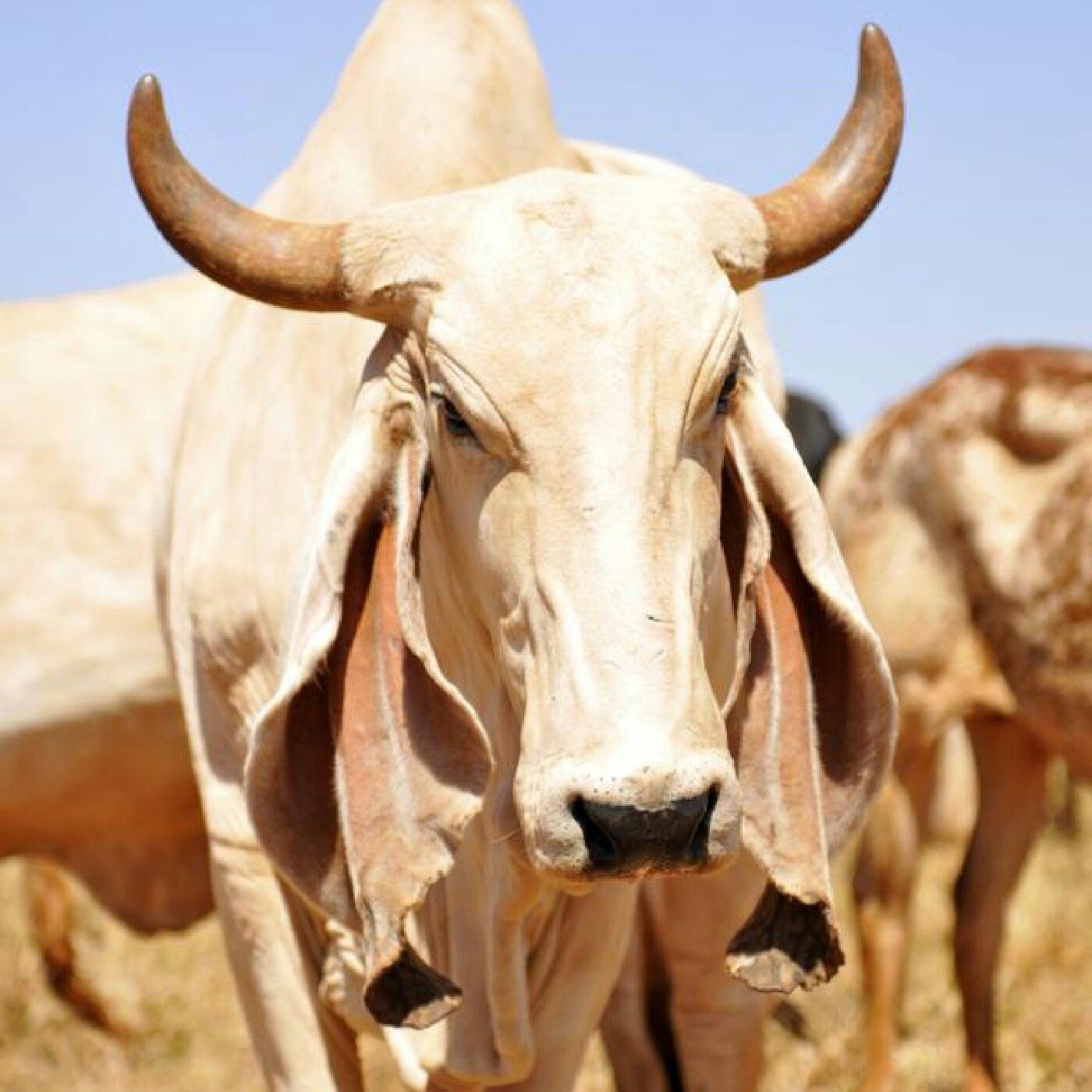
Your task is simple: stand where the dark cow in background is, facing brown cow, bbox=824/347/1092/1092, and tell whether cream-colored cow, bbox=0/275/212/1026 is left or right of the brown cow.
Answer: right

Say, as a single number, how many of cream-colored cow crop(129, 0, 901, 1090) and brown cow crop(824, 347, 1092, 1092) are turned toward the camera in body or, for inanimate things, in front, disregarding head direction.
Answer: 1

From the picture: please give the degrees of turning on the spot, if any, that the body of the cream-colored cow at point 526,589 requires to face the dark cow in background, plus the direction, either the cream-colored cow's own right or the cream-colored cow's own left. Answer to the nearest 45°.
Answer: approximately 180°

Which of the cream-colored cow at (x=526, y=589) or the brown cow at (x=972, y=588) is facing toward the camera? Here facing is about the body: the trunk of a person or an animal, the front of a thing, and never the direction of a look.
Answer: the cream-colored cow

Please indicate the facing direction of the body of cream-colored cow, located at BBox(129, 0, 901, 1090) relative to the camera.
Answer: toward the camera

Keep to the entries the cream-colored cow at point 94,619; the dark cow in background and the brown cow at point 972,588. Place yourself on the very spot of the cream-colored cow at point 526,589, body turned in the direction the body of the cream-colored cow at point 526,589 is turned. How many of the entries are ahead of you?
0

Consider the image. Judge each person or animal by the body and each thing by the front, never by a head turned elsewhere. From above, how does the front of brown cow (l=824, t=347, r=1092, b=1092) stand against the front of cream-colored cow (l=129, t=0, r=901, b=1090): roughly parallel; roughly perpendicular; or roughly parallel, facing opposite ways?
roughly perpendicular

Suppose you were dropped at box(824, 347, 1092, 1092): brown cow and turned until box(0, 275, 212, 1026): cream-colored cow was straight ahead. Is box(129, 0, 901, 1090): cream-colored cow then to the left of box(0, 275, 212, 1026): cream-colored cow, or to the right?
left
